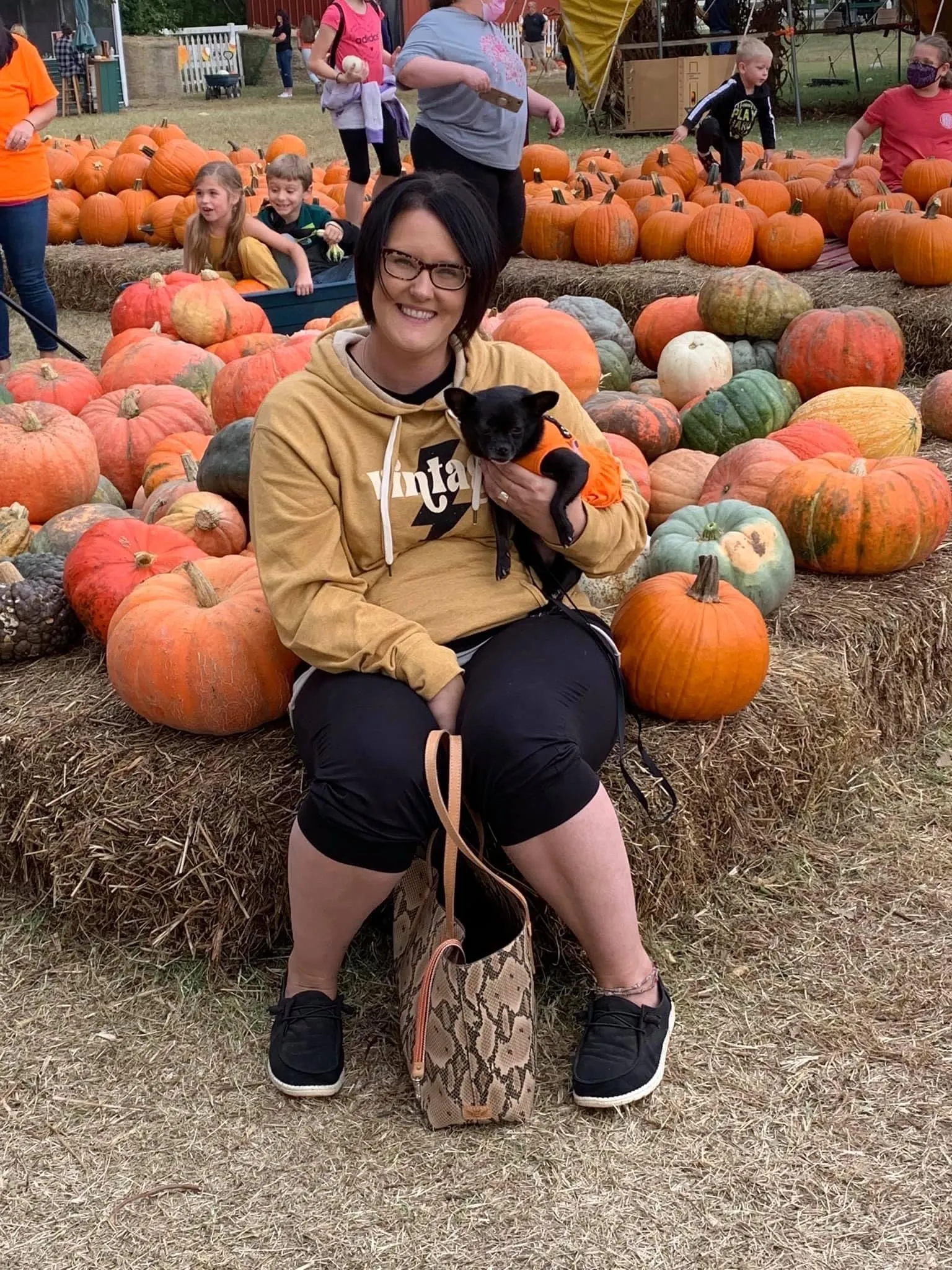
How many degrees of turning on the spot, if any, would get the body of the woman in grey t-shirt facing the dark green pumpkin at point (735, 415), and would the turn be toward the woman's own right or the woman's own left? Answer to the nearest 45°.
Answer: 0° — they already face it

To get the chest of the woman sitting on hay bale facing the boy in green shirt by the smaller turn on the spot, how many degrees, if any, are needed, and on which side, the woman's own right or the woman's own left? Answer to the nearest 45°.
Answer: approximately 180°

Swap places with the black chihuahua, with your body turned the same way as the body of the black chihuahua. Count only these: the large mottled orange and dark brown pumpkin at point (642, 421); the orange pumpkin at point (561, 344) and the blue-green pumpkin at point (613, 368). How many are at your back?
3

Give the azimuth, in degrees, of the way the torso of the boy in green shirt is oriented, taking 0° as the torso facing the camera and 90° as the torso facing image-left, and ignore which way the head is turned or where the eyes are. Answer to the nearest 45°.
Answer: approximately 45°

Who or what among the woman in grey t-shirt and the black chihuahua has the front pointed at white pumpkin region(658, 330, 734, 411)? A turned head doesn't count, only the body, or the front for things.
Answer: the woman in grey t-shirt

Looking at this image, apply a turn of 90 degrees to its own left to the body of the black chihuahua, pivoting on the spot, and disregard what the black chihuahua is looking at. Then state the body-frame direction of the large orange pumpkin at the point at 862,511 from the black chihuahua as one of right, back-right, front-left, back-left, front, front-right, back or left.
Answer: front-left

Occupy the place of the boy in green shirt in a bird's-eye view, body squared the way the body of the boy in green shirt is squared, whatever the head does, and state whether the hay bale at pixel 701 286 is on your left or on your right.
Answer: on your left

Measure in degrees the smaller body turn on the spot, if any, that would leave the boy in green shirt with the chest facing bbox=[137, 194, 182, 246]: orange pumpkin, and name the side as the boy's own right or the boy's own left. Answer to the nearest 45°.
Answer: approximately 135° to the boy's own right
